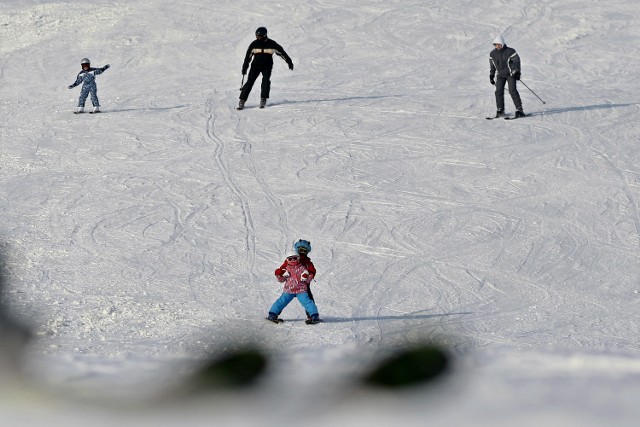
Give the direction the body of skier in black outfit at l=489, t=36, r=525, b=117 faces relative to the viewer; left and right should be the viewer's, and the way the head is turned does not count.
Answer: facing the viewer and to the left of the viewer

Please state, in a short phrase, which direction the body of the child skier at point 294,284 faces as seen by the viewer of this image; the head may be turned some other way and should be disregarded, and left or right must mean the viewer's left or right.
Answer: facing the viewer

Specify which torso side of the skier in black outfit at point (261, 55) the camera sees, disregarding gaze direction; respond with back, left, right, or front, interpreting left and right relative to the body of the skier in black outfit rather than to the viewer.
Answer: front

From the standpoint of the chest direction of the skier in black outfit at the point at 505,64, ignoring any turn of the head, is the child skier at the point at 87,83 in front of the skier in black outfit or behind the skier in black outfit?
in front

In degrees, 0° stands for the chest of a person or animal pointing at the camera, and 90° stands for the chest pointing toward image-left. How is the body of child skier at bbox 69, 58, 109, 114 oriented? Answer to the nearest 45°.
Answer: approximately 0°

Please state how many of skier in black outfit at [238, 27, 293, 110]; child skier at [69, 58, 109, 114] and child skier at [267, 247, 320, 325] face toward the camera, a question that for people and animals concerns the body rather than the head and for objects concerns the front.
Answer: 3

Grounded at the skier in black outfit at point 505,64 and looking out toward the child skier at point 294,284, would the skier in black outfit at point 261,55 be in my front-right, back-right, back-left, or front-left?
front-right

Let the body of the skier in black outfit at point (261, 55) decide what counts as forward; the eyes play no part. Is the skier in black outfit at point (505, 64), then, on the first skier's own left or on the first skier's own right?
on the first skier's own left

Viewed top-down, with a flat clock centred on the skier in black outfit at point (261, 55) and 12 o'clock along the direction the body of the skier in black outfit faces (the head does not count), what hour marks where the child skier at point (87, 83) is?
The child skier is roughly at 3 o'clock from the skier in black outfit.

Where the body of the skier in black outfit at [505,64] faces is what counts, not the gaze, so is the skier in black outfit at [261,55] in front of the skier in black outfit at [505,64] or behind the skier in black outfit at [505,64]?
in front
